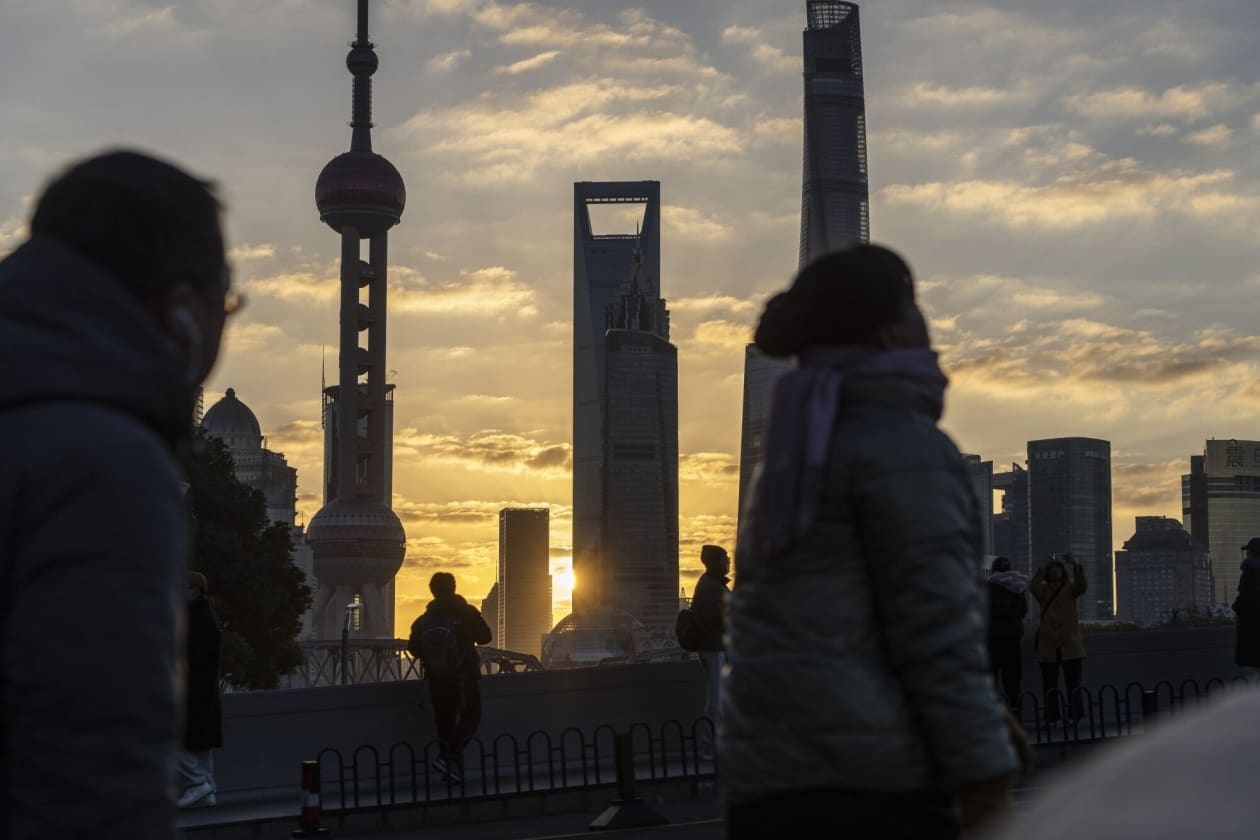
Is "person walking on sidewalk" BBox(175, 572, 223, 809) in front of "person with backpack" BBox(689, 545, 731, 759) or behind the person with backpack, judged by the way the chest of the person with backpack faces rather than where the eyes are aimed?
behind

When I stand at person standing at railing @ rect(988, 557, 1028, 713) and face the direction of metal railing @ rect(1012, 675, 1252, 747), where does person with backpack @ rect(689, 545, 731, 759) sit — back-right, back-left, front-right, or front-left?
back-right

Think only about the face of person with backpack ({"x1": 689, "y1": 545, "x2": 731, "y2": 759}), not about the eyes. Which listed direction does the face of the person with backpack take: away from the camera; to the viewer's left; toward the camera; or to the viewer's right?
to the viewer's right

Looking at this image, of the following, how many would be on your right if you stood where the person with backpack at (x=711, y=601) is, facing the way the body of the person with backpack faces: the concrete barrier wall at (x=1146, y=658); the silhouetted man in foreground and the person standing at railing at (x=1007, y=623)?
1

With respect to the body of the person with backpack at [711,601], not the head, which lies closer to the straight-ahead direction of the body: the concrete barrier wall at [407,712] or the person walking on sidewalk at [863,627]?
the person walking on sidewalk

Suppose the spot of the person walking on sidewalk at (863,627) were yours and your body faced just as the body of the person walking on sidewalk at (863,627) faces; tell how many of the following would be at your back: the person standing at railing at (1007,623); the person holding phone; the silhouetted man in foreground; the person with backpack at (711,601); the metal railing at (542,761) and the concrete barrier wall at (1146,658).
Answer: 1

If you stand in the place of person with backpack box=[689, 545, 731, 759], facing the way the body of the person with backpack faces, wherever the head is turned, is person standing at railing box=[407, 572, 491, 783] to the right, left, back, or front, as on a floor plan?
back

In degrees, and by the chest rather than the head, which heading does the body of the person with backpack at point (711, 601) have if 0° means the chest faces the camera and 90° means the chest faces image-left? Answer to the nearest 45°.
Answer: approximately 270°
